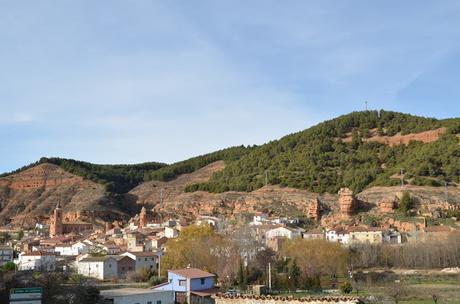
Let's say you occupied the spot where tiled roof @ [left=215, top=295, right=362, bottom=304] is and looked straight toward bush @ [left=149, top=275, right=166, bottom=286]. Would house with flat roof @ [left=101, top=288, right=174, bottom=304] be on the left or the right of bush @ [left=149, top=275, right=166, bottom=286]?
left

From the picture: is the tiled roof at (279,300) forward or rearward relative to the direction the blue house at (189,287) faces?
forward

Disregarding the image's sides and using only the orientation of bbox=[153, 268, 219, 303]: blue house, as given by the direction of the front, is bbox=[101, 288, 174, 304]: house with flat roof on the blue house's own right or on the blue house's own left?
on the blue house's own right

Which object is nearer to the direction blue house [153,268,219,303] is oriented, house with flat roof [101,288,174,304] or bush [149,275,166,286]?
the house with flat roof
